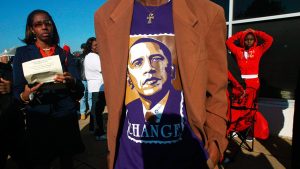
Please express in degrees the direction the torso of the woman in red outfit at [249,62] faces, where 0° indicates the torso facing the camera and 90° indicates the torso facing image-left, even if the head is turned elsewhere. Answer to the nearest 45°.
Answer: approximately 0°

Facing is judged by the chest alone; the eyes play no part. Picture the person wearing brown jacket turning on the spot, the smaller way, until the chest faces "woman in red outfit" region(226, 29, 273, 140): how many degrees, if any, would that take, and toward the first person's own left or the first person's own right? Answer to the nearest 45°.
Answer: approximately 135° to the first person's own left

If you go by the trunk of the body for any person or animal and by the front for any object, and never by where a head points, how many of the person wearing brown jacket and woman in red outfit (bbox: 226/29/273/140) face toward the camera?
2

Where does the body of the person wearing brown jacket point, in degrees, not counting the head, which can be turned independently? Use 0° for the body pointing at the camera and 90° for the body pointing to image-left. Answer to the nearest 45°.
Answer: approximately 0°

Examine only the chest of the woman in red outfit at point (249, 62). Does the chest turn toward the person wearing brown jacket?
yes
